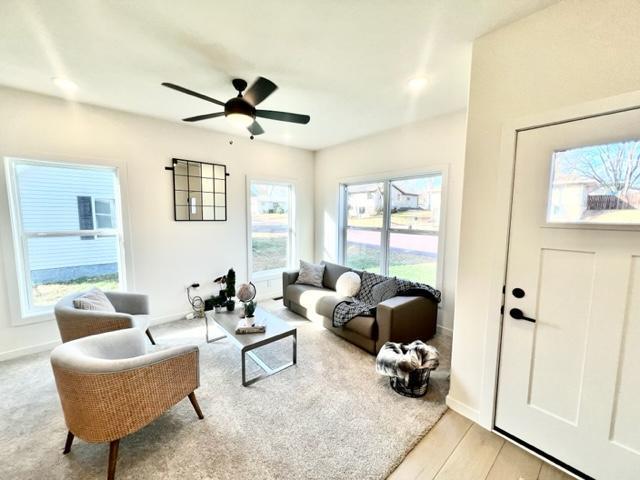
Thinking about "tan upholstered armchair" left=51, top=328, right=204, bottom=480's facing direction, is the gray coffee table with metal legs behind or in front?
in front

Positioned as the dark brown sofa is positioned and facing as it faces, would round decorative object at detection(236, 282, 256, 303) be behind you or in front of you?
in front

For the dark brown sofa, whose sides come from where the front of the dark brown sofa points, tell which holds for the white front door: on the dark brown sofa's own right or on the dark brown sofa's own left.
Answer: on the dark brown sofa's own left

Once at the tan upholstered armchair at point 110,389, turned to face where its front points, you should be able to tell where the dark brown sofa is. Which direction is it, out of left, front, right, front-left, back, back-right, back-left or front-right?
front-right

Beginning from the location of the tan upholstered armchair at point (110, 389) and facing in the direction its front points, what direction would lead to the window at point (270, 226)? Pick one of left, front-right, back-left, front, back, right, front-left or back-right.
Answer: front

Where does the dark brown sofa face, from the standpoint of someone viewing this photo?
facing the viewer and to the left of the viewer

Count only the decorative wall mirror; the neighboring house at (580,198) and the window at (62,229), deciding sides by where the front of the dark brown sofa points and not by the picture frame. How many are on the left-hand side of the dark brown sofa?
1

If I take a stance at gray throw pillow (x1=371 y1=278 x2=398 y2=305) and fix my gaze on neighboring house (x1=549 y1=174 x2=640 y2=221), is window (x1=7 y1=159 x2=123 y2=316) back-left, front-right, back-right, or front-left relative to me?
back-right

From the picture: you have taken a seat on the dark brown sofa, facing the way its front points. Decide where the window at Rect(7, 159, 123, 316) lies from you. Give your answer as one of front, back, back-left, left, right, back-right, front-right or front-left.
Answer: front-right

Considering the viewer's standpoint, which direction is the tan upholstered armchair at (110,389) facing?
facing away from the viewer and to the right of the viewer
